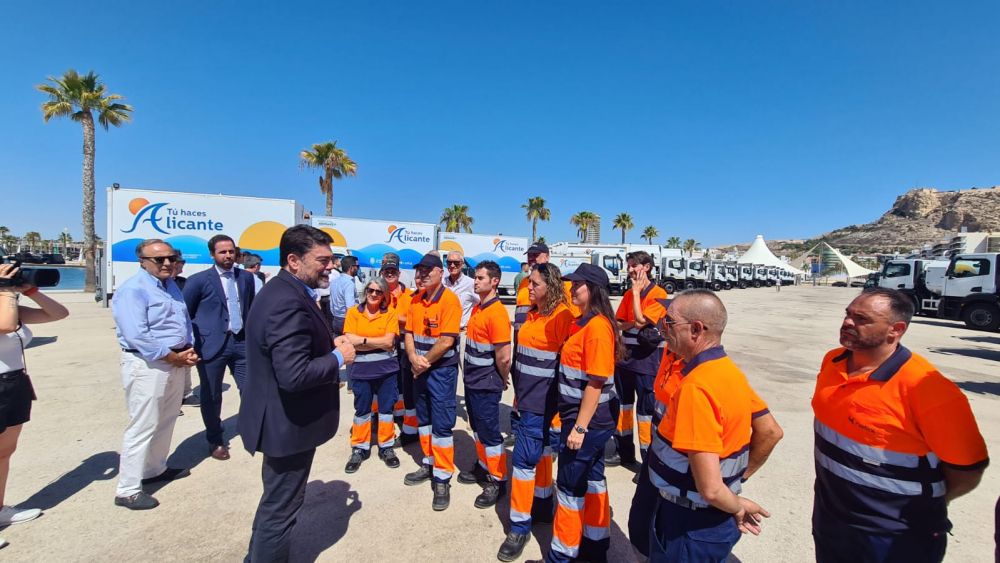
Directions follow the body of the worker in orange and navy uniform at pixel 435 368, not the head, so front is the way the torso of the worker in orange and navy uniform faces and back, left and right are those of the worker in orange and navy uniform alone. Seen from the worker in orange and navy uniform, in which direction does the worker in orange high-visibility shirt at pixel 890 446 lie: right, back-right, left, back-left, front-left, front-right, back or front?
left

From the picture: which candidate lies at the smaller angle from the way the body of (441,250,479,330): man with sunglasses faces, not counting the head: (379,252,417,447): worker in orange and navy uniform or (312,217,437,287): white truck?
the worker in orange and navy uniform

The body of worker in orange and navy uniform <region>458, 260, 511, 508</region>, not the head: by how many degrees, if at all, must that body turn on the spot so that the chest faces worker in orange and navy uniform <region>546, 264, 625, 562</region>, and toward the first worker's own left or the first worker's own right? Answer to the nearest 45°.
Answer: approximately 90° to the first worker's own left

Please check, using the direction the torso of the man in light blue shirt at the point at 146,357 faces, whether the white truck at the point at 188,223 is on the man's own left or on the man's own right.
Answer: on the man's own left

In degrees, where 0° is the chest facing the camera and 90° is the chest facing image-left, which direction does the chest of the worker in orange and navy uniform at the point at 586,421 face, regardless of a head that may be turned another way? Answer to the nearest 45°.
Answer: approximately 90°

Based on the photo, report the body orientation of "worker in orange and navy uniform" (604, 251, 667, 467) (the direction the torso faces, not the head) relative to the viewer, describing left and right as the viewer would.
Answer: facing the viewer and to the left of the viewer

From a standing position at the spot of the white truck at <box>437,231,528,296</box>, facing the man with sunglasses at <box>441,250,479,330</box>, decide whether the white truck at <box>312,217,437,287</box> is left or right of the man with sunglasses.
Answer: right

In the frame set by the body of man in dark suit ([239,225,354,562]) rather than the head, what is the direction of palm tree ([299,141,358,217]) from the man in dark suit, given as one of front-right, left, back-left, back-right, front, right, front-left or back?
left

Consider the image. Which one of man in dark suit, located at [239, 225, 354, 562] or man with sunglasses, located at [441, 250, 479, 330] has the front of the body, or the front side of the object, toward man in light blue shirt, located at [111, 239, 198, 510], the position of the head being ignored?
the man with sunglasses

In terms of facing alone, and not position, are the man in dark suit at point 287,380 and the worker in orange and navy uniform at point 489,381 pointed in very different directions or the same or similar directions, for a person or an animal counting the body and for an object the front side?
very different directions

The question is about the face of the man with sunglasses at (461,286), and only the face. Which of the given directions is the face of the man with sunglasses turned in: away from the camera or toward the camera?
toward the camera

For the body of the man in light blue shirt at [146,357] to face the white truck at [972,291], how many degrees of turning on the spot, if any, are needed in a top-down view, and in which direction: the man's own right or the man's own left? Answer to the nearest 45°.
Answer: approximately 45° to the man's own left

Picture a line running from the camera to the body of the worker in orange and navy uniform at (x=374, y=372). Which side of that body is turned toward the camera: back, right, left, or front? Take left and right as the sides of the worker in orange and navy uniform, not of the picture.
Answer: front

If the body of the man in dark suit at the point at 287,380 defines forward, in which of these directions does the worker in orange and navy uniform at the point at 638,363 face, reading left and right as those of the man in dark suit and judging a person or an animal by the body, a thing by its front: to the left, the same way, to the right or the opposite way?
the opposite way

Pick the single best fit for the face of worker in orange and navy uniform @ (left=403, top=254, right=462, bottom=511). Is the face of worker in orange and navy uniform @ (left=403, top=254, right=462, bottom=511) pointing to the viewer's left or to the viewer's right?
to the viewer's left

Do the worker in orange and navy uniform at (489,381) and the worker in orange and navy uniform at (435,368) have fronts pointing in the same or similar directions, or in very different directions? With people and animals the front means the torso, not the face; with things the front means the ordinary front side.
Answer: same or similar directions

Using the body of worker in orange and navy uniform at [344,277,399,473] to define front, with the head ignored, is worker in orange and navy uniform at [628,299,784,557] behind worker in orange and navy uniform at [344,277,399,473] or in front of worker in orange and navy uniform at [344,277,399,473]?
in front

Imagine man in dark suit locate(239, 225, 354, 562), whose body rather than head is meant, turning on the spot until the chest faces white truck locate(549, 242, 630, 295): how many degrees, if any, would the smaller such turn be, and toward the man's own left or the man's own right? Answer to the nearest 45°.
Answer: approximately 45° to the man's own left

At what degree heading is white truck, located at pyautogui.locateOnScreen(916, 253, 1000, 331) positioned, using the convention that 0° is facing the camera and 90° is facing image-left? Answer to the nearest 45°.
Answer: approximately 90°

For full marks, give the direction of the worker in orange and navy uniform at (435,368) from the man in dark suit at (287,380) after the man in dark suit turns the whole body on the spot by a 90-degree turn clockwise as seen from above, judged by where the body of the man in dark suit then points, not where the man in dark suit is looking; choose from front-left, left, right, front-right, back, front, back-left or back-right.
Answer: back-left

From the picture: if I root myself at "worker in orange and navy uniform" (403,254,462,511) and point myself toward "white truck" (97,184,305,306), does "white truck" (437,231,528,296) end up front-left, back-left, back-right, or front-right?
front-right
